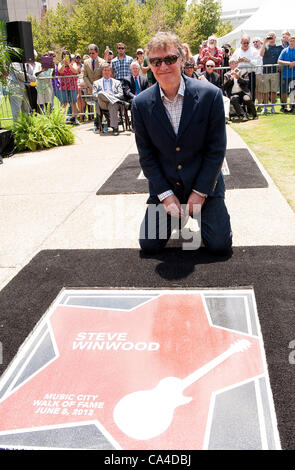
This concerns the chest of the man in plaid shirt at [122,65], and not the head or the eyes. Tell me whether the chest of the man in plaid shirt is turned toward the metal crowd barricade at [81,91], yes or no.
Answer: no

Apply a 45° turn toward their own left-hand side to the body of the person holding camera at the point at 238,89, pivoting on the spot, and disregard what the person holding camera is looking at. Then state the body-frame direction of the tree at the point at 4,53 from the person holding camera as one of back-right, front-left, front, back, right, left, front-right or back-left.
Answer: right

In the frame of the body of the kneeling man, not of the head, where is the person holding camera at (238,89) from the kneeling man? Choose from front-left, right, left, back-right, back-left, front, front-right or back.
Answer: back

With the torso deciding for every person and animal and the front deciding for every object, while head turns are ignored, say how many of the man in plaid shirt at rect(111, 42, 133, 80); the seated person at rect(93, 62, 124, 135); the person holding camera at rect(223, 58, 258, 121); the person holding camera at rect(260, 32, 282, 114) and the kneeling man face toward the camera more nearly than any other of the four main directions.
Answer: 5

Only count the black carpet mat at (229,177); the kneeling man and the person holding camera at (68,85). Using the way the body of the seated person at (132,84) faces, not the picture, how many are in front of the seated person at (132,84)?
2

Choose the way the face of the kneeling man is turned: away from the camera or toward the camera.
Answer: toward the camera

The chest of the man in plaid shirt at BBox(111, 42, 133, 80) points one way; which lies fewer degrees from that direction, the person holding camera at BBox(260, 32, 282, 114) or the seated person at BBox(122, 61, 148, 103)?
the seated person

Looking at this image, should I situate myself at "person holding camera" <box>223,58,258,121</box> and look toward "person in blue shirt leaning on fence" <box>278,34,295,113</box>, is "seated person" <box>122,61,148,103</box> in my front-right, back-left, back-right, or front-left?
back-left

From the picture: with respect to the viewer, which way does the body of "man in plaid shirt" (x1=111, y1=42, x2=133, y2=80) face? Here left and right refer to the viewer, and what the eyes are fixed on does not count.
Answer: facing the viewer

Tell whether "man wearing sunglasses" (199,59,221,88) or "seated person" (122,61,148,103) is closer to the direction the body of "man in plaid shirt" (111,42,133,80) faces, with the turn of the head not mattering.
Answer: the seated person

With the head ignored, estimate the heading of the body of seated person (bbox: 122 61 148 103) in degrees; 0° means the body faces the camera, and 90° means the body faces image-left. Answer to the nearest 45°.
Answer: approximately 0°

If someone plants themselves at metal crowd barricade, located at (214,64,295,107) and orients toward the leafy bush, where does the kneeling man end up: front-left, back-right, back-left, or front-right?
front-left

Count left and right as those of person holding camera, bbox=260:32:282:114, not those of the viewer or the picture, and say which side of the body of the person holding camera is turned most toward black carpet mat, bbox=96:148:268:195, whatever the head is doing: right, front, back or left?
front

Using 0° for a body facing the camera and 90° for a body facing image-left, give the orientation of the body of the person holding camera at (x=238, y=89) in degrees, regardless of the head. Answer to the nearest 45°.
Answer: approximately 0°

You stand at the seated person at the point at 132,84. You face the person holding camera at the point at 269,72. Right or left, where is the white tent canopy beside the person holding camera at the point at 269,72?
left

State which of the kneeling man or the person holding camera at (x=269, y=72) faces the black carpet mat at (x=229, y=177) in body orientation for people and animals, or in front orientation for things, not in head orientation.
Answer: the person holding camera

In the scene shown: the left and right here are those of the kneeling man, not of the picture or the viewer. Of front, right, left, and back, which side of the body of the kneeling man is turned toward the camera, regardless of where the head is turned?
front

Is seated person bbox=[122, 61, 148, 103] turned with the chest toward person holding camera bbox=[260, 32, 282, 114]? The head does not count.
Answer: no

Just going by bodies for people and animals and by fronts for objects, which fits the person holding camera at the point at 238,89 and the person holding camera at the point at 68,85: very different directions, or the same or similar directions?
same or similar directions
